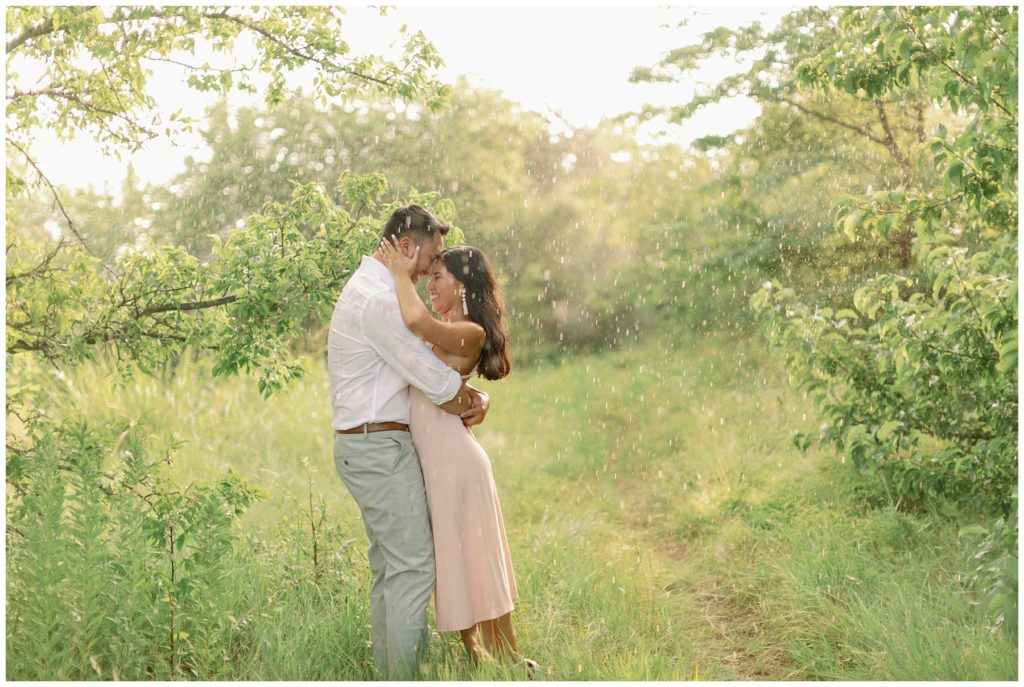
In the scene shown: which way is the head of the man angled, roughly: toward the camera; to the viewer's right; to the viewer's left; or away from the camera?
to the viewer's right

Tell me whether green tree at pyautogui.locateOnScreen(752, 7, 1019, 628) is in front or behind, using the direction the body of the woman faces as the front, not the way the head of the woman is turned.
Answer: behind

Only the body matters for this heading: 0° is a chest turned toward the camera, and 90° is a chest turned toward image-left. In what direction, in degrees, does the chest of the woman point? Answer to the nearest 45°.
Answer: approximately 90°
